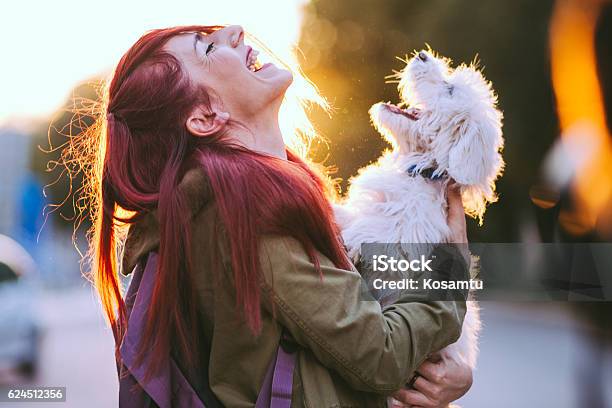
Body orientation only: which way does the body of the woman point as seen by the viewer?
to the viewer's right

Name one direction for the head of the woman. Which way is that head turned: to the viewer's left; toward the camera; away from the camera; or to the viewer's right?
to the viewer's right

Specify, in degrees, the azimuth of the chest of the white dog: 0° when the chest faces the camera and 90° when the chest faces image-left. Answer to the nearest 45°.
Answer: approximately 90°
